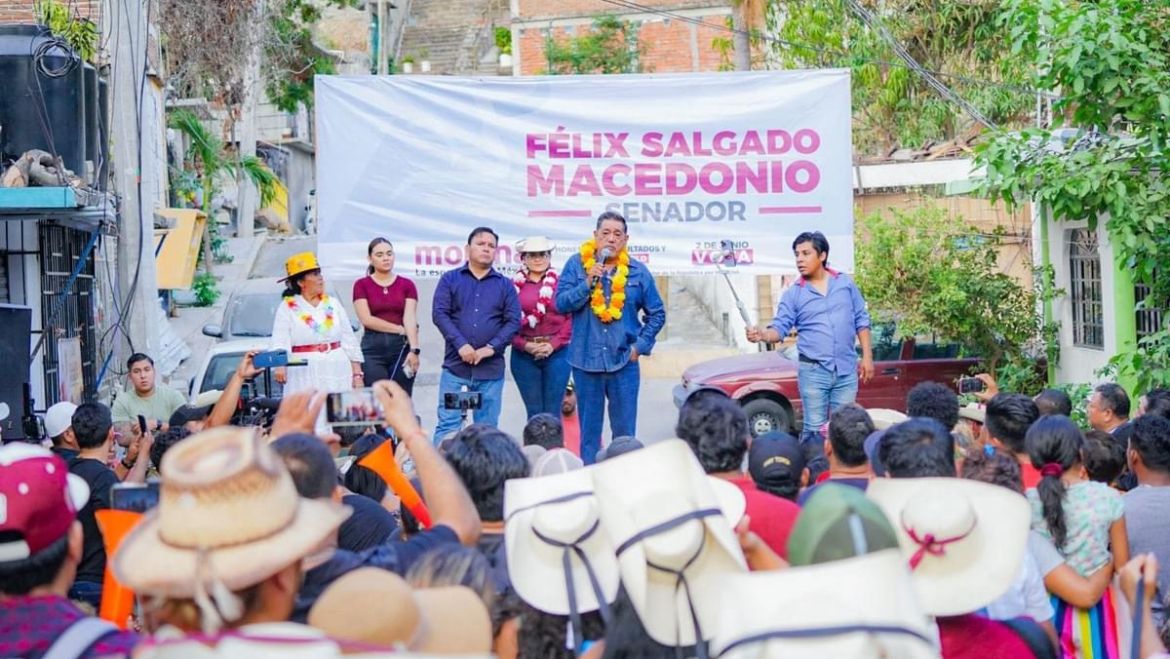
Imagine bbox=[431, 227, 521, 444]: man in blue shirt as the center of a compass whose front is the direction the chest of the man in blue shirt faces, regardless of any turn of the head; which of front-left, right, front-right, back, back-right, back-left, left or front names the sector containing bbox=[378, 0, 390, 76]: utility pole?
back

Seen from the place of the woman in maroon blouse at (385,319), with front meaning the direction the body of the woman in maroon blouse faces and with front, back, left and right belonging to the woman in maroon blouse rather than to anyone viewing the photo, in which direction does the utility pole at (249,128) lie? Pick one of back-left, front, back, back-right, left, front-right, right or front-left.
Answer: back

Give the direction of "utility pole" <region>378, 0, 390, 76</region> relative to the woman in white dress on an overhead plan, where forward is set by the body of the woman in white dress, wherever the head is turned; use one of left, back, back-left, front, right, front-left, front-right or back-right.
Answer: back-left

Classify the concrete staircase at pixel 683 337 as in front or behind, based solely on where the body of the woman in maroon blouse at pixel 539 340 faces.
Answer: behind

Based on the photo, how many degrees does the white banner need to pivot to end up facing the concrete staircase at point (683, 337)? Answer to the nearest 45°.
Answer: approximately 180°

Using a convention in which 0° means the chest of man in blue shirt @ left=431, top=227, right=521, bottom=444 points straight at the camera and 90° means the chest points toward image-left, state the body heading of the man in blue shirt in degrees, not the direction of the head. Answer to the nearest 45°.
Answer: approximately 0°

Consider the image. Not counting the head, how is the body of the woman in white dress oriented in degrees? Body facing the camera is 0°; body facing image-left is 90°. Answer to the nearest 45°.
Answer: approximately 315°

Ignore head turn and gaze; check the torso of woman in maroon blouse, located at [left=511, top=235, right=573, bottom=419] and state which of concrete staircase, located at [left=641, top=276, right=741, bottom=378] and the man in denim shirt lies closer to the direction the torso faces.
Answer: the man in denim shirt
